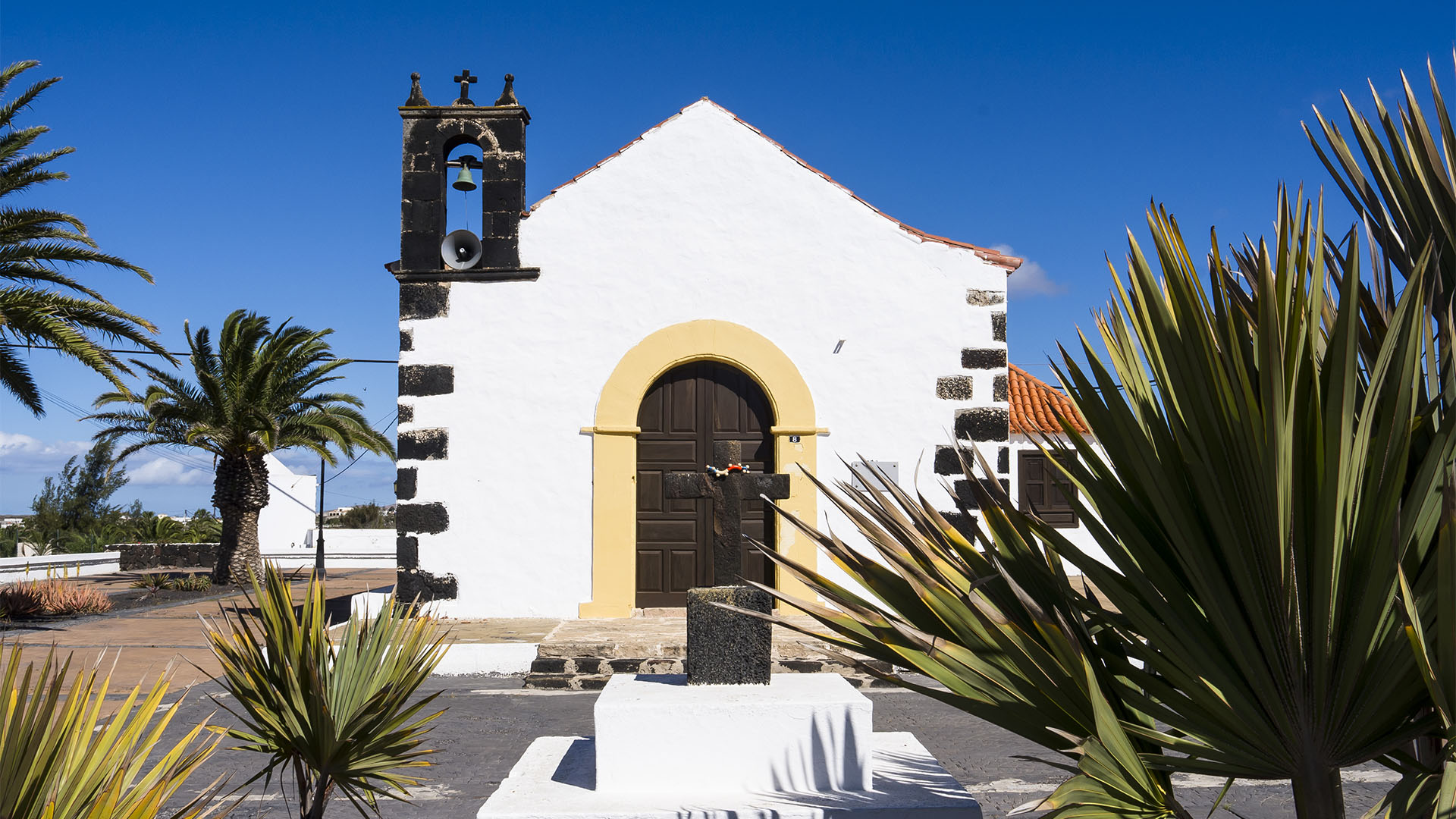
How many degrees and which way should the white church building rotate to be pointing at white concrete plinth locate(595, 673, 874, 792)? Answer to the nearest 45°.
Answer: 0° — it already faces it

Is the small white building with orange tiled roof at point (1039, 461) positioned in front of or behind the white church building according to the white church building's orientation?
behind

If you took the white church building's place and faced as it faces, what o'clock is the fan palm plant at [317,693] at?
The fan palm plant is roughly at 12 o'clock from the white church building.

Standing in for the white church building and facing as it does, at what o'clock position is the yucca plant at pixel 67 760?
The yucca plant is roughly at 12 o'clock from the white church building.

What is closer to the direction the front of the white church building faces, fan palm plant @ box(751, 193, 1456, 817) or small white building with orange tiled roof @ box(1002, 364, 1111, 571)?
the fan palm plant

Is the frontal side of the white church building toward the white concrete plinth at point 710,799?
yes

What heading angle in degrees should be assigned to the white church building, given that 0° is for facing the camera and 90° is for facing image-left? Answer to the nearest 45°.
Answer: approximately 0°

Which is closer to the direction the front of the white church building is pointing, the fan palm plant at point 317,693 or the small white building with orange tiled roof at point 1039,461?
the fan palm plant
